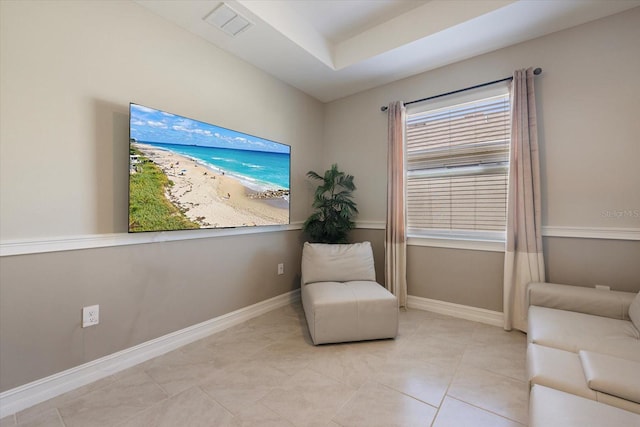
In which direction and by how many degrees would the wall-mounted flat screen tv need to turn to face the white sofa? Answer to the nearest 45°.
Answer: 0° — it already faces it

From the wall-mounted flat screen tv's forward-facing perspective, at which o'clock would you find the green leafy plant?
The green leafy plant is roughly at 10 o'clock from the wall-mounted flat screen tv.

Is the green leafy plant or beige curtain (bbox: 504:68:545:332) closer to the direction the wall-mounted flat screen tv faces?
the beige curtain

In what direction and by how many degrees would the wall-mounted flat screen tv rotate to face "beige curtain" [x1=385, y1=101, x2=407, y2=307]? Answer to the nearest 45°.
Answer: approximately 45° to its left

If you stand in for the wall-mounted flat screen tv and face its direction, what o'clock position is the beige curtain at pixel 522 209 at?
The beige curtain is roughly at 11 o'clock from the wall-mounted flat screen tv.

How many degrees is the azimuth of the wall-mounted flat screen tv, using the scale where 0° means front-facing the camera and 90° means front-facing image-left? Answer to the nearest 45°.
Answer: approximately 315°
